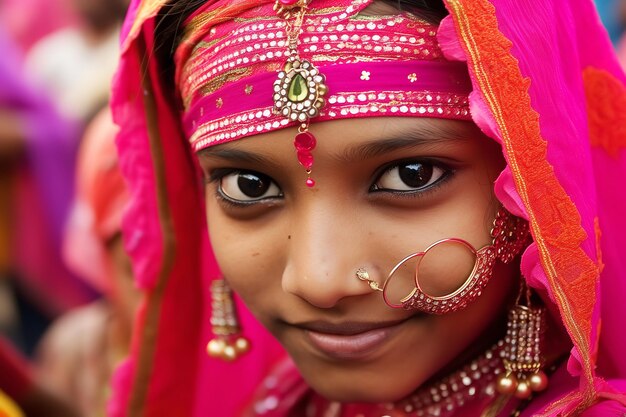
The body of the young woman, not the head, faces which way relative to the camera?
toward the camera

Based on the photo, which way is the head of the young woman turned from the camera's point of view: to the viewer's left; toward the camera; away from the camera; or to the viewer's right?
toward the camera
